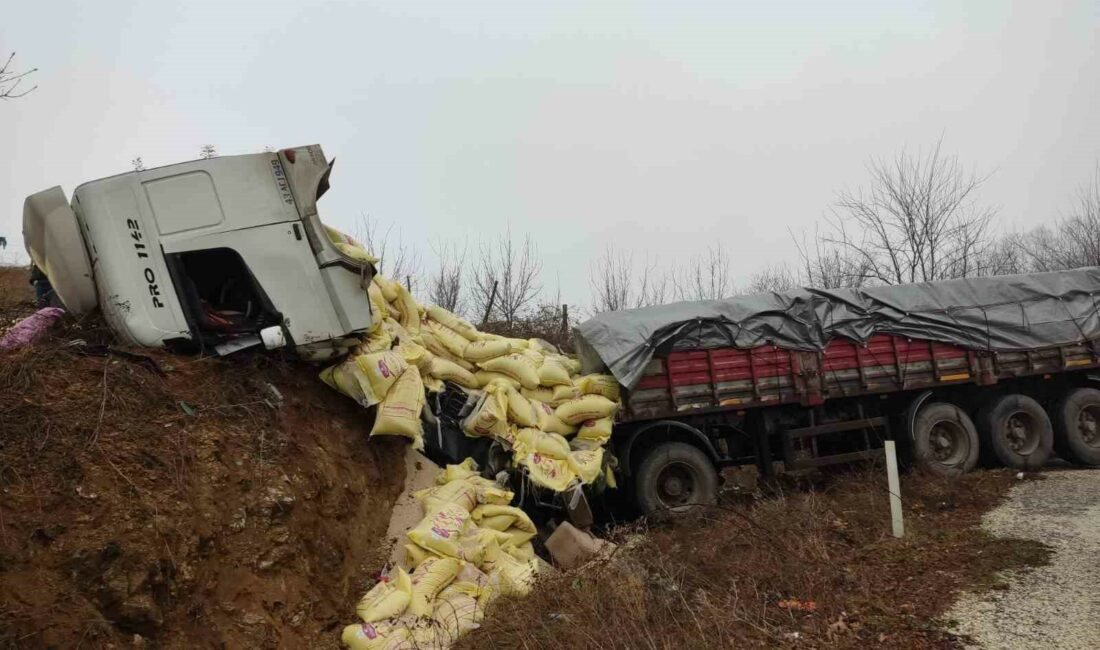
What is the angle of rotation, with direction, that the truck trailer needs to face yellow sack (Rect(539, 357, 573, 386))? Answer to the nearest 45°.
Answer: approximately 45° to its left

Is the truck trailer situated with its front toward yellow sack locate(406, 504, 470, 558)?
yes

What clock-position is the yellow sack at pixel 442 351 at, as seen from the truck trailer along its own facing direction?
The yellow sack is roughly at 11 o'clock from the truck trailer.

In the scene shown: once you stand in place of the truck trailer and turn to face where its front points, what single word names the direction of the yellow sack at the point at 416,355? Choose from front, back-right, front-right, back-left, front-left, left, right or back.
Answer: front-left

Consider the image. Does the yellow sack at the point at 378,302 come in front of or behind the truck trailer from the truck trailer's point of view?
in front

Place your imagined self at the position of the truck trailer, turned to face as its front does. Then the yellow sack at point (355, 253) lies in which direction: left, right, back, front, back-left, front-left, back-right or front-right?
front-left

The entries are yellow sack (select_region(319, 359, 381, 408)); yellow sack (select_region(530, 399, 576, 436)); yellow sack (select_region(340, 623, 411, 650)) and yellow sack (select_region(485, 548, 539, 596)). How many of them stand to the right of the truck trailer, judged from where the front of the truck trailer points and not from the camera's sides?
0

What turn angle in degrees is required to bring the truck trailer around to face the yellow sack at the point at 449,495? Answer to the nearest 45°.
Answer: approximately 45° to its left

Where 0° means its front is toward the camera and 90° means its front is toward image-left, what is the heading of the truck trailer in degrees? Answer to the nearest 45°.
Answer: approximately 90°

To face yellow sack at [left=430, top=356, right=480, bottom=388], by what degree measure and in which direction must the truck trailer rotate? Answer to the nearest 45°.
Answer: approximately 45° to its left
